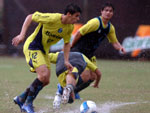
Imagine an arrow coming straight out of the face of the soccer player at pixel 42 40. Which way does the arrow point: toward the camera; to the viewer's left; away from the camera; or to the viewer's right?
to the viewer's right

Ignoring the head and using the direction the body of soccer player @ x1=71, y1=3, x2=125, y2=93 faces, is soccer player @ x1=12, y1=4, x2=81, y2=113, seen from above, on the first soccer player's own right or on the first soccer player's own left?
on the first soccer player's own right
